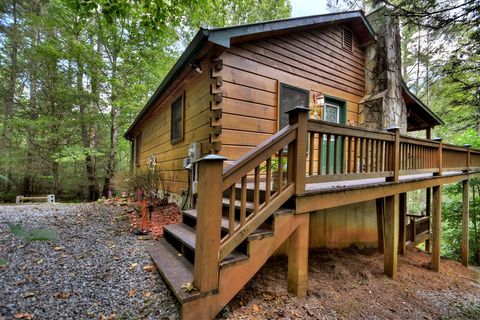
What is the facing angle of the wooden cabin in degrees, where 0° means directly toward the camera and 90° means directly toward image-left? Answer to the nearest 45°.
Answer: approximately 315°
